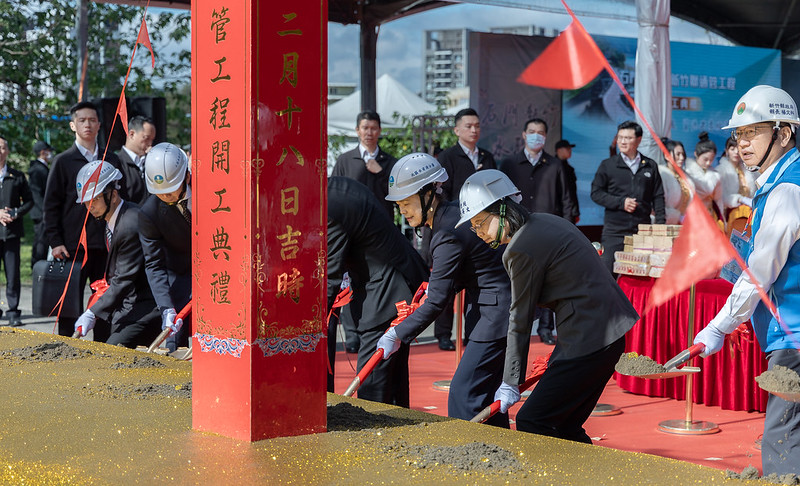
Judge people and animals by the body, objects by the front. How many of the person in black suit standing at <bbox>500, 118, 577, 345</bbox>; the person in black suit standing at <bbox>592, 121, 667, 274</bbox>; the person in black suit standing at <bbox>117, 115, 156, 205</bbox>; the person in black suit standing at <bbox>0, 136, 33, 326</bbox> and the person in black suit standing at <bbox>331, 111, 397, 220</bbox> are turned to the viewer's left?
0

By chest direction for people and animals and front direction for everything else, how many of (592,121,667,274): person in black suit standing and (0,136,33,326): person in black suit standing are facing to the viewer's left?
0

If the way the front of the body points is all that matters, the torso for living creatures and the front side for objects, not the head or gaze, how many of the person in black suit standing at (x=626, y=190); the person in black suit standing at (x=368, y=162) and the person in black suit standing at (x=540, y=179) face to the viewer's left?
0

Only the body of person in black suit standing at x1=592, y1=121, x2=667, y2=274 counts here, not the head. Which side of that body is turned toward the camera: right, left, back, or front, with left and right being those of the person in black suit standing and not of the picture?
front

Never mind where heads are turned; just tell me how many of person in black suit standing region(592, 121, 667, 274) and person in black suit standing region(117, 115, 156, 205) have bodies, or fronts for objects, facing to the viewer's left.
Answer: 0

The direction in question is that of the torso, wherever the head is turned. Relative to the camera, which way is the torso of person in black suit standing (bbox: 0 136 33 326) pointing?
toward the camera

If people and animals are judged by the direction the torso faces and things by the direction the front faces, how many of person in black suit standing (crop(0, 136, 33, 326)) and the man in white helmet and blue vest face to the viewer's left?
1

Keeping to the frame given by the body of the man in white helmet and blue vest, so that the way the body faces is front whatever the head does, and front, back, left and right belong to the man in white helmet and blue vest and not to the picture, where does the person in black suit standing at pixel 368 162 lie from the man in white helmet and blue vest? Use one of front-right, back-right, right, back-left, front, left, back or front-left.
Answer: front-right

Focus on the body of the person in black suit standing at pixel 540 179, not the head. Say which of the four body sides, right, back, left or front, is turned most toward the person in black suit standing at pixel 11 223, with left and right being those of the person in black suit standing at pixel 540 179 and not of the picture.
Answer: right

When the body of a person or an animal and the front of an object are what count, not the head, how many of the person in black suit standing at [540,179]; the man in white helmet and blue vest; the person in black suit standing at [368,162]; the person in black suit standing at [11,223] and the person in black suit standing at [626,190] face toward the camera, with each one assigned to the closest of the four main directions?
4

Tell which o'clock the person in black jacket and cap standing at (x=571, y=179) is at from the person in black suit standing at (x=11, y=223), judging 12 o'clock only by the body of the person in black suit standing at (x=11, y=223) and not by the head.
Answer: the person in black jacket and cap standing at (x=571, y=179) is roughly at 10 o'clock from the person in black suit standing at (x=11, y=223).

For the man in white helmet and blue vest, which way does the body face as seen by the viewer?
to the viewer's left

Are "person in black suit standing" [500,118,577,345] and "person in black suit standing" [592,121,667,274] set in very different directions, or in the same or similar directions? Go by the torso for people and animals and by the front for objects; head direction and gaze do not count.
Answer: same or similar directions

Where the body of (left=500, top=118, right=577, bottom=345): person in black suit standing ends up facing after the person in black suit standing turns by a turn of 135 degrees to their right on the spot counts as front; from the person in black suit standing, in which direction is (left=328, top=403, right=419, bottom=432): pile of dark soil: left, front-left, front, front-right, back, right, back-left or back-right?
back-left

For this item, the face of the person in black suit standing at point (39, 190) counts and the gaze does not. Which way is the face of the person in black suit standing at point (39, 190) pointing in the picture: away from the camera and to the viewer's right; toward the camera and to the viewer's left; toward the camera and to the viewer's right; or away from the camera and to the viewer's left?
toward the camera and to the viewer's right

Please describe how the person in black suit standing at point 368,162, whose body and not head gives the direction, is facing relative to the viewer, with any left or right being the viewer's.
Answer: facing the viewer

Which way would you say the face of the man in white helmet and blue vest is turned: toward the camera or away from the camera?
toward the camera

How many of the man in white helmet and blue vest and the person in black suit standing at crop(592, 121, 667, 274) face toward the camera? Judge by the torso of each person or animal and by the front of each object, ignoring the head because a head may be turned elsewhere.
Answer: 1

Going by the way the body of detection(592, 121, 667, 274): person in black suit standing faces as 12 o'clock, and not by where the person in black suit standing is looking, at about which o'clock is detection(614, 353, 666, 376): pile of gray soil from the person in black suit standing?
The pile of gray soil is roughly at 12 o'clock from the person in black suit standing.

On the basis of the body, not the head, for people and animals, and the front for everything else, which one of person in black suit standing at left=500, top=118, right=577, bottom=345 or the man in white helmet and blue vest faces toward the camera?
the person in black suit standing
